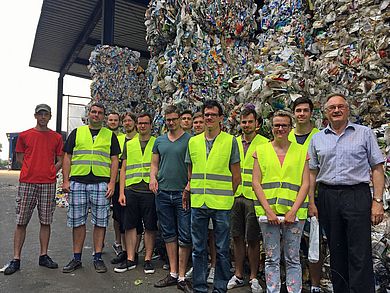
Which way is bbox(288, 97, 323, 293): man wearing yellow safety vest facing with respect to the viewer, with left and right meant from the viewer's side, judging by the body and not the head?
facing the viewer

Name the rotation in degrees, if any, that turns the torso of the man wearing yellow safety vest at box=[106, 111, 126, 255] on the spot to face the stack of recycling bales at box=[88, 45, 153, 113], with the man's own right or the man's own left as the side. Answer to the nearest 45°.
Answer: approximately 180°

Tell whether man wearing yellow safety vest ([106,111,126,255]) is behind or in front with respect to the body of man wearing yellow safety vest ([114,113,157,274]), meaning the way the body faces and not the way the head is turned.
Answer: behind

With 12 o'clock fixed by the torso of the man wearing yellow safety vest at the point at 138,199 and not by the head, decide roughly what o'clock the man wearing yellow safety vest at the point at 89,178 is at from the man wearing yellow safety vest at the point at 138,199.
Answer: the man wearing yellow safety vest at the point at 89,178 is roughly at 3 o'clock from the man wearing yellow safety vest at the point at 138,199.

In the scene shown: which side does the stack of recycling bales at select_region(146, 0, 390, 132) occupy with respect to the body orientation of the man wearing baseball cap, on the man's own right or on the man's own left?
on the man's own left

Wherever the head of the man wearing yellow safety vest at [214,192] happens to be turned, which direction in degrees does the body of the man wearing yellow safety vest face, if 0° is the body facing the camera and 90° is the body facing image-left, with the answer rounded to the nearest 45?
approximately 0°

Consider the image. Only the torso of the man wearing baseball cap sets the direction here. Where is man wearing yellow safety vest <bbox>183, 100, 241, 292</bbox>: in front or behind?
in front

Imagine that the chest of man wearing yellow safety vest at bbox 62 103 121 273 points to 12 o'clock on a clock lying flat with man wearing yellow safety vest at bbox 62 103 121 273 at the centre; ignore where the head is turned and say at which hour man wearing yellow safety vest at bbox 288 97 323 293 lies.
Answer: man wearing yellow safety vest at bbox 288 97 323 293 is roughly at 10 o'clock from man wearing yellow safety vest at bbox 62 103 121 273.

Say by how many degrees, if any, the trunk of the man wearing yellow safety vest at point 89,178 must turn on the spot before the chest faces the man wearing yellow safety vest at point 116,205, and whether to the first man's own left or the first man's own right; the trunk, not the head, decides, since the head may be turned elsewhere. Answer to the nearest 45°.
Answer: approximately 135° to the first man's own left

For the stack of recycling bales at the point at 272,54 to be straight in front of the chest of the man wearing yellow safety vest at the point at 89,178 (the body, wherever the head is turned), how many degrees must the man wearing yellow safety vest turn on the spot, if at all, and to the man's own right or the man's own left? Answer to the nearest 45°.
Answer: approximately 90° to the man's own left

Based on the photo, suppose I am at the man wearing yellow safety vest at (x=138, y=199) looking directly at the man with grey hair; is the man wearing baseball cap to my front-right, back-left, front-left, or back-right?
back-right

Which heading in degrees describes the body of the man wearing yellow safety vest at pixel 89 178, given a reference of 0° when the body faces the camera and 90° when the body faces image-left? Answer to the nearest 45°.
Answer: approximately 0°

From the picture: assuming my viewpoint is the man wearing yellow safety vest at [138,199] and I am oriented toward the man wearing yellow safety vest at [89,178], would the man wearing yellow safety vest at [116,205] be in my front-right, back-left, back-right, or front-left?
front-right

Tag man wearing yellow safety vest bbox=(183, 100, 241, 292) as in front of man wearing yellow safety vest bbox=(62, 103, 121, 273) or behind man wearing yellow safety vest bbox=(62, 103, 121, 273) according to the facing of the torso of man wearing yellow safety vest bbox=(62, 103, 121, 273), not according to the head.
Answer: in front

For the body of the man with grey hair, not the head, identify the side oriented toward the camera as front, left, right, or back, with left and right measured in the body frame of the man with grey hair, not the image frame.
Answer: front

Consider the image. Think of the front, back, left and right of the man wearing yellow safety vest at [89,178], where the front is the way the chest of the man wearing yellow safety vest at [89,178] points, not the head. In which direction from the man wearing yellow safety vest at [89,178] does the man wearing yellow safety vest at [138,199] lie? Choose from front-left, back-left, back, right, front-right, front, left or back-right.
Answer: left
